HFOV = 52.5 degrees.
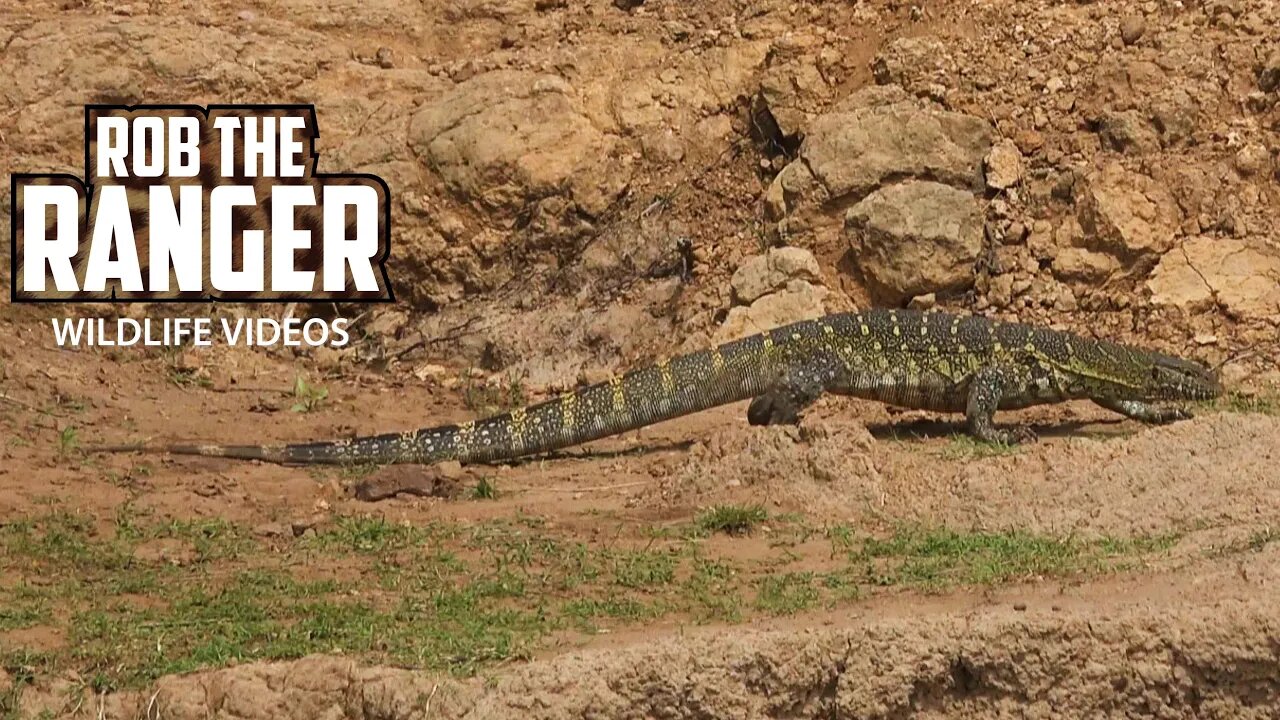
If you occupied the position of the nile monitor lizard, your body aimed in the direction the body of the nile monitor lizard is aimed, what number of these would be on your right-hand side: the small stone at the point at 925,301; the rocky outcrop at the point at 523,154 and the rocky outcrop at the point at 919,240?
0

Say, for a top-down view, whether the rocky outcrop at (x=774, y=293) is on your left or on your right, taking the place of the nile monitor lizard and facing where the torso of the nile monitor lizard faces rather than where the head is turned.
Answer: on your left

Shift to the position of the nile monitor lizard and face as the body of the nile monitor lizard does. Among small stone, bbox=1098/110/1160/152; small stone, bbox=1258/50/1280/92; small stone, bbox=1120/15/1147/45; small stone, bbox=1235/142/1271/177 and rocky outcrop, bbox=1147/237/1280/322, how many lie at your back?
0

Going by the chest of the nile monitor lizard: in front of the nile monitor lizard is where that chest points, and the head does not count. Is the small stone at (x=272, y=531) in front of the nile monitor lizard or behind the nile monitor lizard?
behind

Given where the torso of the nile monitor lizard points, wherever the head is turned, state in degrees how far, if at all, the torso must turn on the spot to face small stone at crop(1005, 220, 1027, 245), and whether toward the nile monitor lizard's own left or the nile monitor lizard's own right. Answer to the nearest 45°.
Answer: approximately 45° to the nile monitor lizard's own left

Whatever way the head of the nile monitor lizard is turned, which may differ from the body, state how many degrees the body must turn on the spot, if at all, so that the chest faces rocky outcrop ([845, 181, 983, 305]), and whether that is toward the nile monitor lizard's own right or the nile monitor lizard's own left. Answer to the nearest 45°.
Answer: approximately 45° to the nile monitor lizard's own left

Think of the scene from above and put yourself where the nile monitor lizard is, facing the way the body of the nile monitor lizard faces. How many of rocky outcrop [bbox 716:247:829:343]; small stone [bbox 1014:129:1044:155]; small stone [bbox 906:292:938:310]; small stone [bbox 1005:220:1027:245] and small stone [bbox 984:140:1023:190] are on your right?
0

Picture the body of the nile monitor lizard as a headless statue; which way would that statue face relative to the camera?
to the viewer's right

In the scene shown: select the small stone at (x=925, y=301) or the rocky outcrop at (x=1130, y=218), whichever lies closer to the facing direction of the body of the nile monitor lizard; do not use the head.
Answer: the rocky outcrop

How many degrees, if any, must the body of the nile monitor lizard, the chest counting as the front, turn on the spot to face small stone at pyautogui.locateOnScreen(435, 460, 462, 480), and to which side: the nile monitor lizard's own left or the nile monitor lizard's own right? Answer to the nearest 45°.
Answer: approximately 180°

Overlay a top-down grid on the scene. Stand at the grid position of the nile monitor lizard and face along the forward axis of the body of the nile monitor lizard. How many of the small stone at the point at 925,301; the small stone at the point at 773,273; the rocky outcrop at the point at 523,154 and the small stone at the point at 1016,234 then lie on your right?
0

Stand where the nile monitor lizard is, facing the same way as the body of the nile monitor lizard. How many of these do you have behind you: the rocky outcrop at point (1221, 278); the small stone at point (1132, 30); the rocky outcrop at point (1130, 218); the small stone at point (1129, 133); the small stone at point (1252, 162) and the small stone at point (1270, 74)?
0
